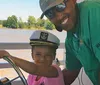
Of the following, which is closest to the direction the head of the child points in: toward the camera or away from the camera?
toward the camera

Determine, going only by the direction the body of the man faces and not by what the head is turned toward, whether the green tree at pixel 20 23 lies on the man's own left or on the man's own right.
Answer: on the man's own right

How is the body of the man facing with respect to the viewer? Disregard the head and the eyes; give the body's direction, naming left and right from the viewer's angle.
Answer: facing the viewer and to the left of the viewer

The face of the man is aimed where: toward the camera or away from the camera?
toward the camera

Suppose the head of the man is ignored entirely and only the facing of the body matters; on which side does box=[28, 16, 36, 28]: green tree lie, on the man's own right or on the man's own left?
on the man's own right
